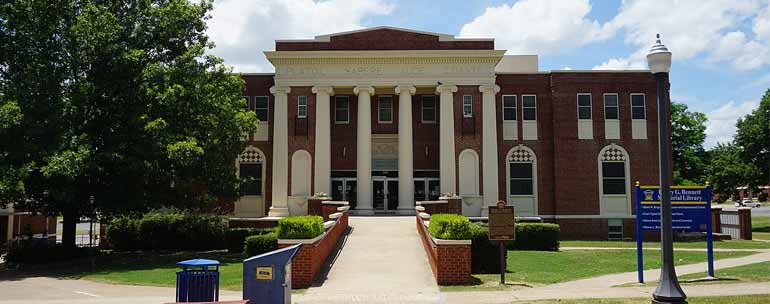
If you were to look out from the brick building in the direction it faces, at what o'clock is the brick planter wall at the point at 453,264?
The brick planter wall is roughly at 12 o'clock from the brick building.

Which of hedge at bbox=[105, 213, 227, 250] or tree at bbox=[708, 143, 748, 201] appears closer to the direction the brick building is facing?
the hedge

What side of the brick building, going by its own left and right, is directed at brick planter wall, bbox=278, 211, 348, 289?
front

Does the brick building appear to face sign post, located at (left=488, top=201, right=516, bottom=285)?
yes

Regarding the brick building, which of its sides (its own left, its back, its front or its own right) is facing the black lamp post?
front

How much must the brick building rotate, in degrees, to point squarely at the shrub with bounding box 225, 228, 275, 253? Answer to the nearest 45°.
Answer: approximately 45° to its right

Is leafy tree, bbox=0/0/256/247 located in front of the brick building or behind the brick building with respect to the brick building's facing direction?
in front

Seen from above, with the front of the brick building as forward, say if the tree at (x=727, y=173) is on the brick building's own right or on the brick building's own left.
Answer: on the brick building's own left

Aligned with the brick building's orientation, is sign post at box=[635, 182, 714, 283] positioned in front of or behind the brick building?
in front

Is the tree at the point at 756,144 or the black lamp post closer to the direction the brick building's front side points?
the black lamp post

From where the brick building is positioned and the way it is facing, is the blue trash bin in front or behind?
in front

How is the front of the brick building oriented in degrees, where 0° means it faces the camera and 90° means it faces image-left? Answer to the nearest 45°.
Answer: approximately 0°
